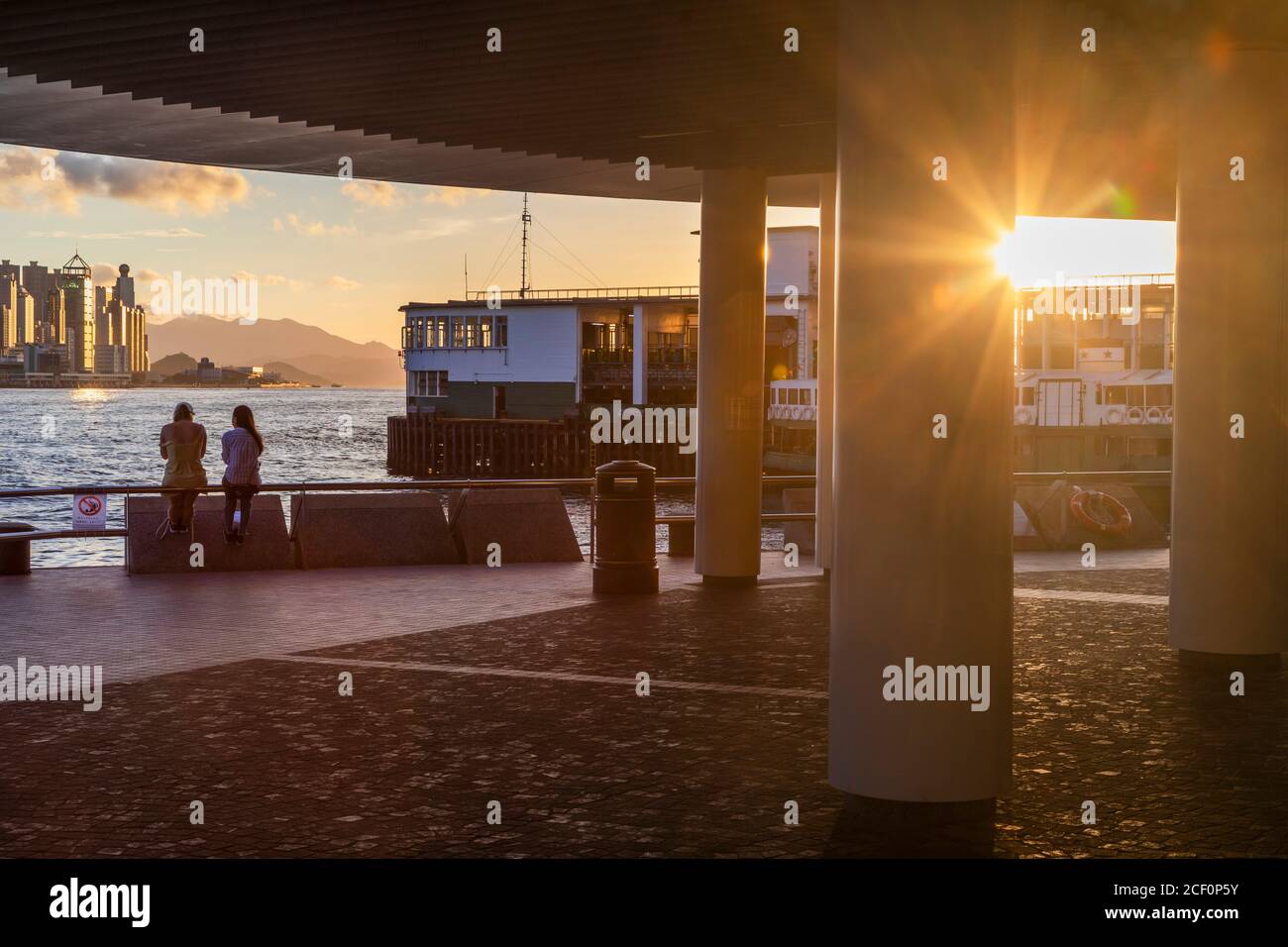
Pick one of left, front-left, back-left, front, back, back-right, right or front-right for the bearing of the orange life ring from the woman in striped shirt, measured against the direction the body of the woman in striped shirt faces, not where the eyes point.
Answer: right

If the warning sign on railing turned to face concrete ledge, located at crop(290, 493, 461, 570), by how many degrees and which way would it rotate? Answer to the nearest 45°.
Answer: approximately 90° to its left

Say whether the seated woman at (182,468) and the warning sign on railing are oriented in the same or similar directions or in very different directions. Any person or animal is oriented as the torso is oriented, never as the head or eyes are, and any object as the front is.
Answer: very different directions

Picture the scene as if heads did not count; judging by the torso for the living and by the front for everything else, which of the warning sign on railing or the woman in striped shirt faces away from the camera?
the woman in striped shirt

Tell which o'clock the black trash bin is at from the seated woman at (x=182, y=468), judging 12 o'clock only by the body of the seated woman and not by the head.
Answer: The black trash bin is roughly at 4 o'clock from the seated woman.

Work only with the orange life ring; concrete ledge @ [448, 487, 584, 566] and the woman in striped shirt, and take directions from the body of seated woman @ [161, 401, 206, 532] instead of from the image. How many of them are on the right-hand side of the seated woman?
3

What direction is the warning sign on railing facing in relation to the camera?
toward the camera

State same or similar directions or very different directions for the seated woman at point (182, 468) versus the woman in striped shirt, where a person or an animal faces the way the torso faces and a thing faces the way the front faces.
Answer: same or similar directions

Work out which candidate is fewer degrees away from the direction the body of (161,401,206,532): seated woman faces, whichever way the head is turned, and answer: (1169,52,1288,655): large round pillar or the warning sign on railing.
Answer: the warning sign on railing

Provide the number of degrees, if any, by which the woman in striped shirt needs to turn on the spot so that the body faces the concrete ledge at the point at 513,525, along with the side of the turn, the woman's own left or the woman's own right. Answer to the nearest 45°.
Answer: approximately 90° to the woman's own right

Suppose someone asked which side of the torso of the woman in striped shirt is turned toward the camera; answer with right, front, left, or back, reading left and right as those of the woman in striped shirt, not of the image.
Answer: back

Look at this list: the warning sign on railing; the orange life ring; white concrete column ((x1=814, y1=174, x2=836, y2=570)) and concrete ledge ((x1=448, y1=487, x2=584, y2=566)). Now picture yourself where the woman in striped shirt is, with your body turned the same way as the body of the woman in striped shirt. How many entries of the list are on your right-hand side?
3

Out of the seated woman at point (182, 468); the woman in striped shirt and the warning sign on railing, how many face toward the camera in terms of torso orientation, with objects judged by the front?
1

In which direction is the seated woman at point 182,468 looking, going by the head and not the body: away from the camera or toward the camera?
away from the camera

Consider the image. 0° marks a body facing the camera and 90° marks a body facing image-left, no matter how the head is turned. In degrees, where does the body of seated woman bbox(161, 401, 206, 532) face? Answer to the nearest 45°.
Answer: approximately 180°
